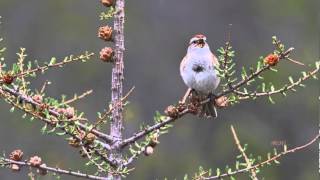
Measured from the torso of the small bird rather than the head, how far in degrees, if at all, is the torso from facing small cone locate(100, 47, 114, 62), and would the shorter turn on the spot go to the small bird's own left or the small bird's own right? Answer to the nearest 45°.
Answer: approximately 45° to the small bird's own right

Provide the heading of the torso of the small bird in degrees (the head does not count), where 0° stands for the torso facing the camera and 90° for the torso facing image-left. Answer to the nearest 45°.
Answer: approximately 0°

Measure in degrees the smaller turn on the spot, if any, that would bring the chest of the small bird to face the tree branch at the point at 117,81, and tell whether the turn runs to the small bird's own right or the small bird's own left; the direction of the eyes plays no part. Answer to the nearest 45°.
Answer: approximately 45° to the small bird's own right

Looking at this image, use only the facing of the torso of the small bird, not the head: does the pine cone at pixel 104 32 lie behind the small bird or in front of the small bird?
in front

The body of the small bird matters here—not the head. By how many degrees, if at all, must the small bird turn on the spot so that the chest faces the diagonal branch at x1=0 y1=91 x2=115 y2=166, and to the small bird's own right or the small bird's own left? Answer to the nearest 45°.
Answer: approximately 45° to the small bird's own right
